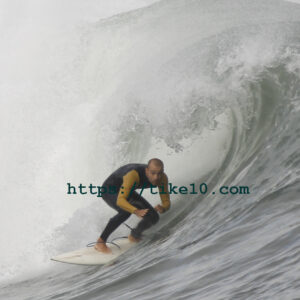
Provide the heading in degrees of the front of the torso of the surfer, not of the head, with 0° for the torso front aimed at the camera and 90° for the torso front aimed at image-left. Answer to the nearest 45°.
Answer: approximately 315°
